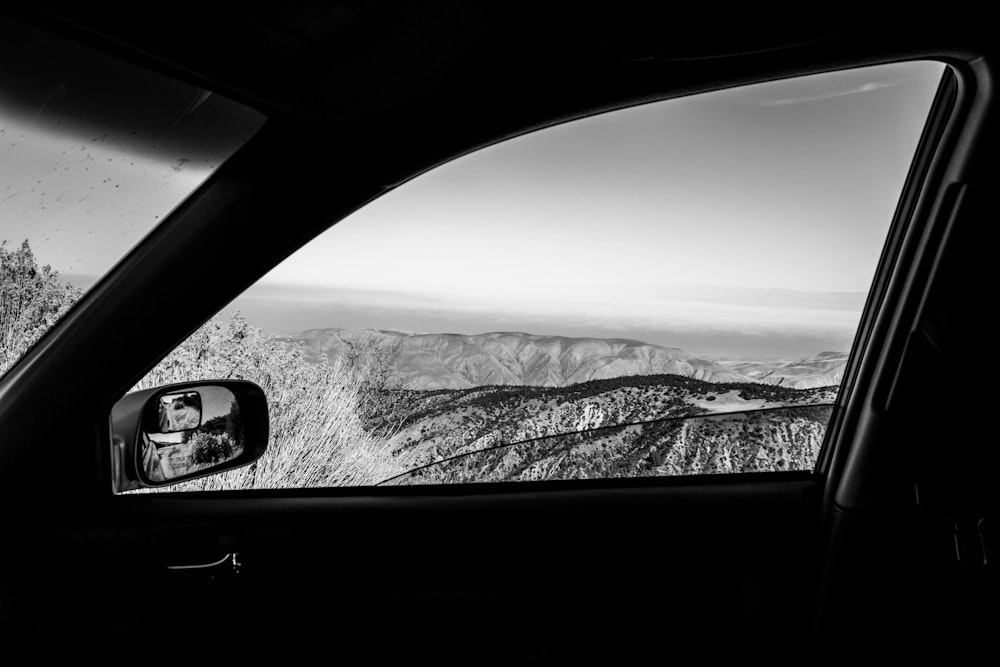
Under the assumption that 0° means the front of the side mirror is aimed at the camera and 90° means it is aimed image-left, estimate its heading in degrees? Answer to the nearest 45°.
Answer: approximately 315°
